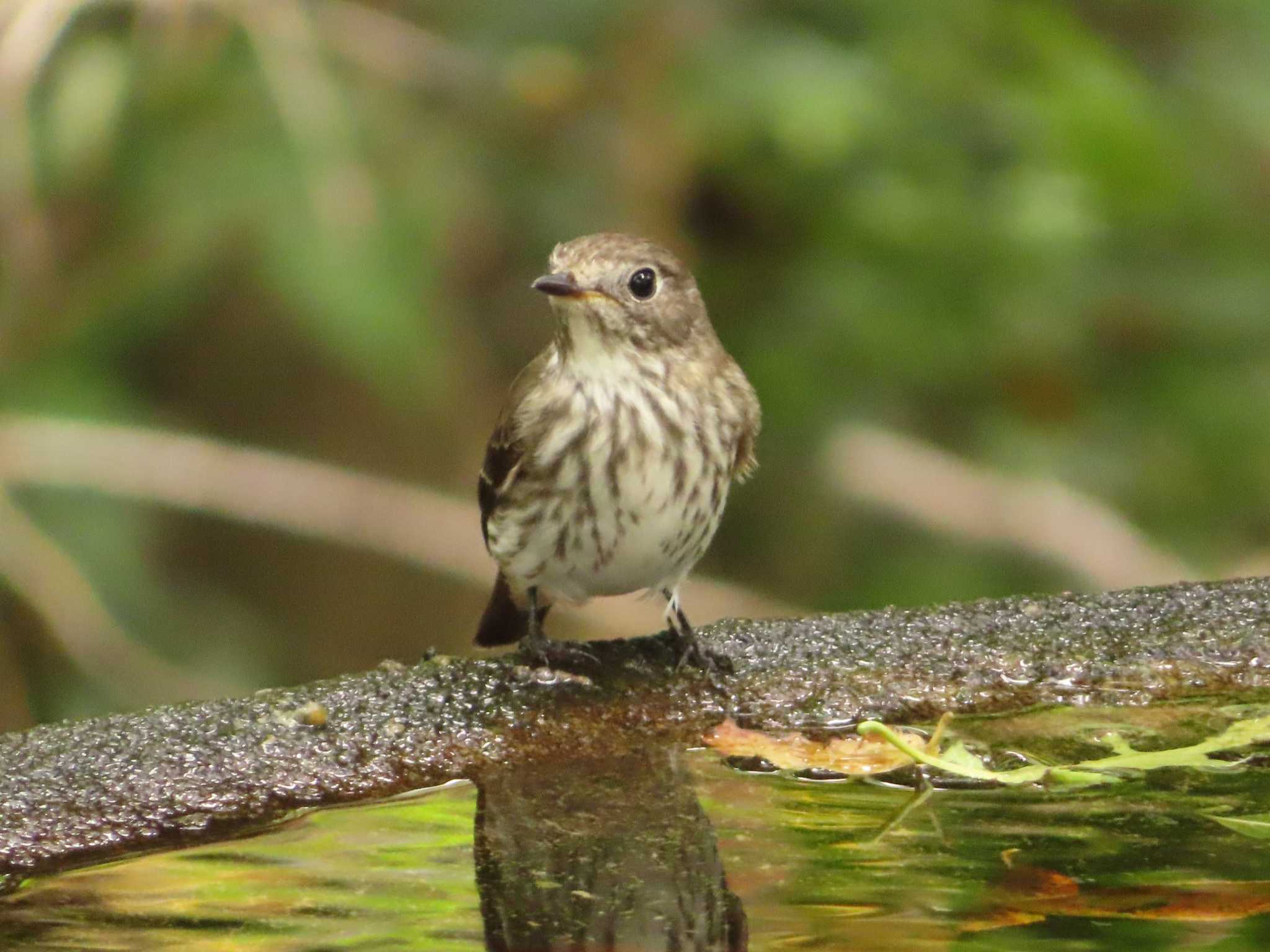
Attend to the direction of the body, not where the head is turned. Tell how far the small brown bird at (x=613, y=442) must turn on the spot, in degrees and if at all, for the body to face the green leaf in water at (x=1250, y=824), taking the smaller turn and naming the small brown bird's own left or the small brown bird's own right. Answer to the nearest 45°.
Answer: approximately 45° to the small brown bird's own left

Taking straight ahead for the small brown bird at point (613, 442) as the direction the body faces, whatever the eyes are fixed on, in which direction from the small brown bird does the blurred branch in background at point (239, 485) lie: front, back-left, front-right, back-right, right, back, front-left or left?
back-right

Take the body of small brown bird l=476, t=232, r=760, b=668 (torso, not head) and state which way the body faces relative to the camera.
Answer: toward the camera

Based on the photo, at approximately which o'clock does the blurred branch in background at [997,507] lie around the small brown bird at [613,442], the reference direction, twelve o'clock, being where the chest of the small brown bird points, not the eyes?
The blurred branch in background is roughly at 7 o'clock from the small brown bird.

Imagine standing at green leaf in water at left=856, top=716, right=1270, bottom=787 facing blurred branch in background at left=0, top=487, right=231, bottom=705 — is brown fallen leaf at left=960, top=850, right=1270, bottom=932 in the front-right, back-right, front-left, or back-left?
back-left

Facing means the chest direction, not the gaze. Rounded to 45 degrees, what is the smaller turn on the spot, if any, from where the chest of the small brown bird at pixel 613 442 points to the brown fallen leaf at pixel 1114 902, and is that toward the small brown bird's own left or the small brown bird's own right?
approximately 45° to the small brown bird's own left

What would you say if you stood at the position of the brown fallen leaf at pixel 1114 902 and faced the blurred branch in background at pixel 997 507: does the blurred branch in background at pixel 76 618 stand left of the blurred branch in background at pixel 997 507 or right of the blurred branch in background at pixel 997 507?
left

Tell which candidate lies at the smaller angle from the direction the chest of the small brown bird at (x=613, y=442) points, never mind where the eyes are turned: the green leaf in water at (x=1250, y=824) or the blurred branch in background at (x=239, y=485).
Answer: the green leaf in water

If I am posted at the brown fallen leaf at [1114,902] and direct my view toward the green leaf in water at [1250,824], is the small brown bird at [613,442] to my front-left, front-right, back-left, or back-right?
front-left

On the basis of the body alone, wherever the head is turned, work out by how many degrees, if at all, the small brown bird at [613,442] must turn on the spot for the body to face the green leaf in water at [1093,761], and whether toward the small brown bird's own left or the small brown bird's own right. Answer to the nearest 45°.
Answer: approximately 45° to the small brown bird's own left
